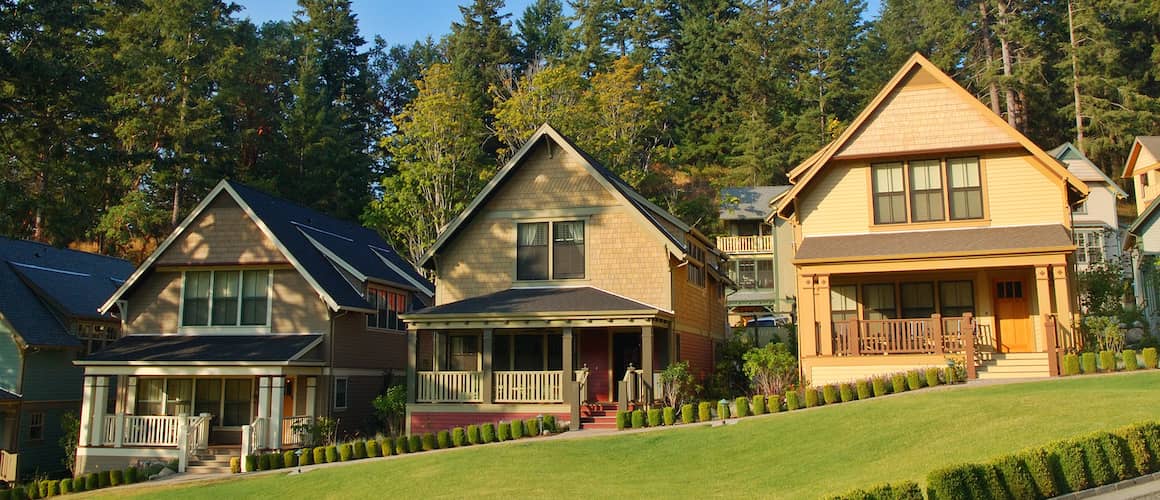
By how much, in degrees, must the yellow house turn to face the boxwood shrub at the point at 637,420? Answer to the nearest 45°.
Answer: approximately 45° to its right

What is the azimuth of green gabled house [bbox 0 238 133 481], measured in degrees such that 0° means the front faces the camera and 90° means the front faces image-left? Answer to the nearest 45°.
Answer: approximately 45°

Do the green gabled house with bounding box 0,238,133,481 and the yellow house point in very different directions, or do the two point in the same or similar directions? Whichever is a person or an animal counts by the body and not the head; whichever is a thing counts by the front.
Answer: same or similar directions

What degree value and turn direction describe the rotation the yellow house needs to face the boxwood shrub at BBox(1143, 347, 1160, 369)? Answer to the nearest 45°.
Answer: approximately 45° to its left

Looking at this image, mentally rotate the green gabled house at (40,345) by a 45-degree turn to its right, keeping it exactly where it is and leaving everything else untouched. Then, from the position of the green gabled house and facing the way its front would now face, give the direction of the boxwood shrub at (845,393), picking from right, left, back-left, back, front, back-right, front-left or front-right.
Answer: back-left

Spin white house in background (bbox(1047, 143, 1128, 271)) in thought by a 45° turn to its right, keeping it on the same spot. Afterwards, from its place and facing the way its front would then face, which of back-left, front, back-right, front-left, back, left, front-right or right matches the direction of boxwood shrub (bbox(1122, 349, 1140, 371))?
front-left

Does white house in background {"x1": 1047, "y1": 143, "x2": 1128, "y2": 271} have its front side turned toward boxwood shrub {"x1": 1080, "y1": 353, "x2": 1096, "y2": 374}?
yes

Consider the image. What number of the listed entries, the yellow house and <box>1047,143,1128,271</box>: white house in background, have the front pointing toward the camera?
2

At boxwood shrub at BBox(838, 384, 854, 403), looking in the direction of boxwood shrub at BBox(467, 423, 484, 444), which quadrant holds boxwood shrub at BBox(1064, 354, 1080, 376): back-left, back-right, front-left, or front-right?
back-right

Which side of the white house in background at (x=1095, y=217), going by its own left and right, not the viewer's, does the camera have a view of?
front

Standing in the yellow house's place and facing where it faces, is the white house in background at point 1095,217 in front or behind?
behind

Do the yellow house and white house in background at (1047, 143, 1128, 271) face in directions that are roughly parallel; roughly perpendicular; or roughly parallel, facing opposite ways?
roughly parallel

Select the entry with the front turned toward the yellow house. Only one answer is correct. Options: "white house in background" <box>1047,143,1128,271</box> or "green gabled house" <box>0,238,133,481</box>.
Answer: the white house in background

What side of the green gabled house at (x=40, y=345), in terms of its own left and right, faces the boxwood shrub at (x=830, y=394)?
left

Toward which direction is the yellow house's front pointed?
toward the camera

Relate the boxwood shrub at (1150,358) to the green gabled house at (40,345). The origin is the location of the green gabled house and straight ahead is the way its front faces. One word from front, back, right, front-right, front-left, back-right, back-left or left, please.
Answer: left
